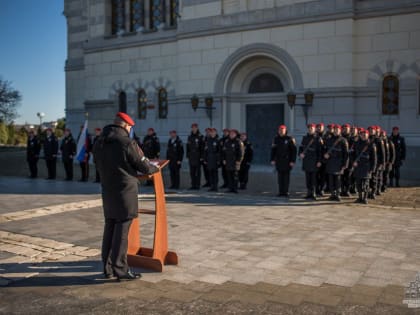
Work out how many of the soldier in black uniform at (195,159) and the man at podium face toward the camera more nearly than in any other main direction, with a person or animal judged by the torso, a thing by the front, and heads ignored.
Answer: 1

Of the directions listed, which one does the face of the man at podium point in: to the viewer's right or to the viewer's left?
to the viewer's right

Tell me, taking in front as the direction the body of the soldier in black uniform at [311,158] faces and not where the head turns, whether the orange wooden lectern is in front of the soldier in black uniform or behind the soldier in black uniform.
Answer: in front

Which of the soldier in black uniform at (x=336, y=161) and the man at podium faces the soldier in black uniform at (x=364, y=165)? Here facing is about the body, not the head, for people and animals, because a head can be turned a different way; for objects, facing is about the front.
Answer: the man at podium

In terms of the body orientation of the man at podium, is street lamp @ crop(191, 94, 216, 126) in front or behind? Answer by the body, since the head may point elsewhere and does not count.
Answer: in front

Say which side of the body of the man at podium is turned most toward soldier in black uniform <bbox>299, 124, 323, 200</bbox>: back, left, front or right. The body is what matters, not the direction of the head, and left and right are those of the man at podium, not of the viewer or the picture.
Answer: front

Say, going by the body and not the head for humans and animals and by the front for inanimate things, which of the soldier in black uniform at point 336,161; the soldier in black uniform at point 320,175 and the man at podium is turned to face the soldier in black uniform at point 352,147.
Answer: the man at podium

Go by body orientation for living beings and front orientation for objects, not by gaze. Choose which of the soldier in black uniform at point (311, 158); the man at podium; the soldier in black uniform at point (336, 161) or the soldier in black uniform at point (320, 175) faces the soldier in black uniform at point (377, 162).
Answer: the man at podium

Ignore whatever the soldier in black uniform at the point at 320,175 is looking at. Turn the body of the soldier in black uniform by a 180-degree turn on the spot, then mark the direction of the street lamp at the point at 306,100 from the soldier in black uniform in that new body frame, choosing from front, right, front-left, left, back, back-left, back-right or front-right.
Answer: front-left

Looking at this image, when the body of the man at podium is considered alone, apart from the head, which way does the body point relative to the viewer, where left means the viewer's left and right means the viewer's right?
facing away from the viewer and to the right of the viewer
